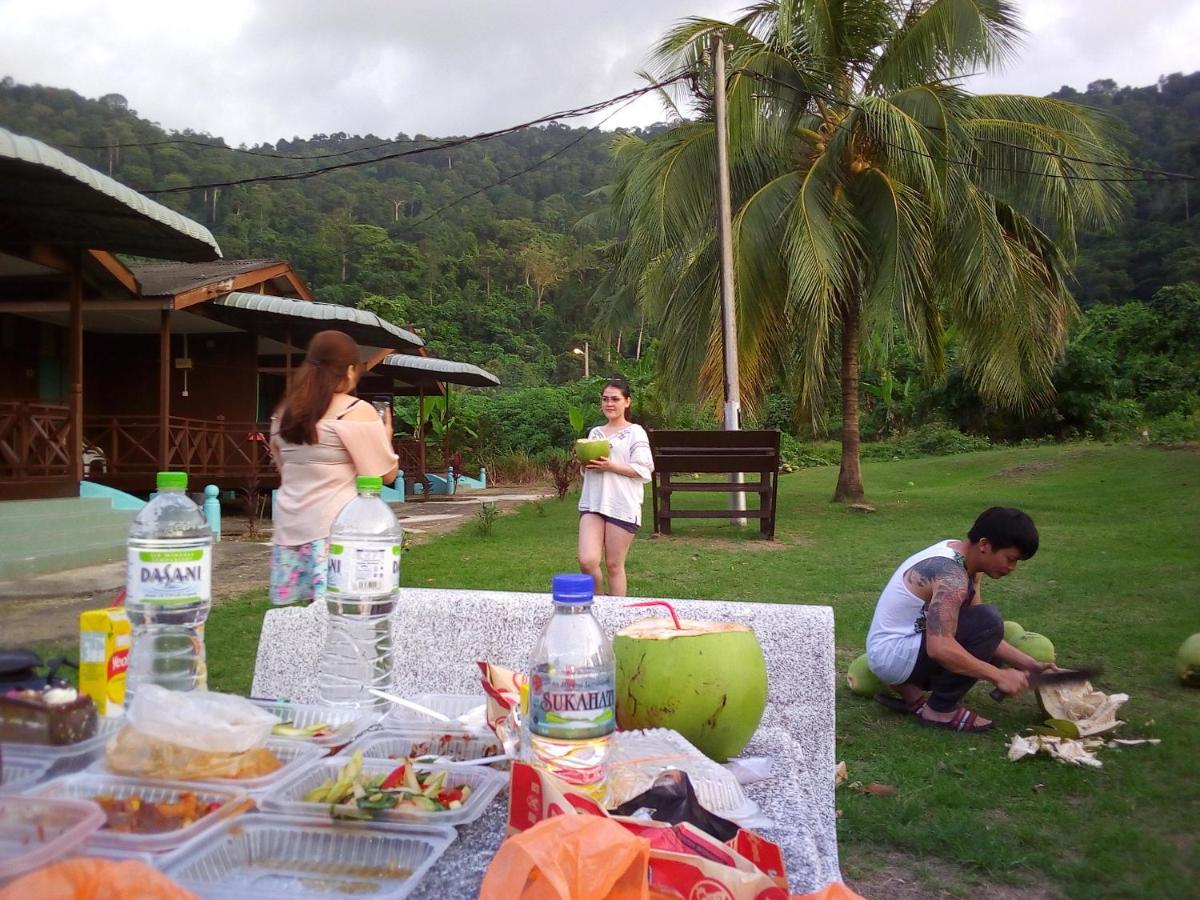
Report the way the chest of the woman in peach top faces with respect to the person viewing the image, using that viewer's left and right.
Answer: facing away from the viewer and to the right of the viewer

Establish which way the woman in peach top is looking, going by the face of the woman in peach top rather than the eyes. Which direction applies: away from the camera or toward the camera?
away from the camera

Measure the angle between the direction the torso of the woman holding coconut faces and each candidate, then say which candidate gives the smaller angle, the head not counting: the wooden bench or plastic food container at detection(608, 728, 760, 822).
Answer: the plastic food container

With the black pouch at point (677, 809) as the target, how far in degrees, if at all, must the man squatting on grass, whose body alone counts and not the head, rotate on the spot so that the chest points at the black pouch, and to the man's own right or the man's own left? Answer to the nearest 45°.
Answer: approximately 90° to the man's own right

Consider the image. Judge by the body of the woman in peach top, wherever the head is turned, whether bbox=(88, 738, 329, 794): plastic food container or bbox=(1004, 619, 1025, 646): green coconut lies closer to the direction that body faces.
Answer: the green coconut

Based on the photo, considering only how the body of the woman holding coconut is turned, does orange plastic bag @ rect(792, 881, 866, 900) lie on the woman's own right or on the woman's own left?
on the woman's own left

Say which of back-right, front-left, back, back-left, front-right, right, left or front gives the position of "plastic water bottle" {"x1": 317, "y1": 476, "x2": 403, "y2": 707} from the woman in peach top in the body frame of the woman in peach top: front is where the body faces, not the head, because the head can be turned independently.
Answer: back-right

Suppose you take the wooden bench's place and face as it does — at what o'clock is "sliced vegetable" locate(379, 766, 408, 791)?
The sliced vegetable is roughly at 6 o'clock from the wooden bench.

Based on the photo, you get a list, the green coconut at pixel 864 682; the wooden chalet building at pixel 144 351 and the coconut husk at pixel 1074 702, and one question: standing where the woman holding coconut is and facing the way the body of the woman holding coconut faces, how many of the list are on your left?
2

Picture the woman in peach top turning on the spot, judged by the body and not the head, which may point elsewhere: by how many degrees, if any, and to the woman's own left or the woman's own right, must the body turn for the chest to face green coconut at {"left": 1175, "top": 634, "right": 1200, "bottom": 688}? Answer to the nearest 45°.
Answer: approximately 45° to the woman's own right

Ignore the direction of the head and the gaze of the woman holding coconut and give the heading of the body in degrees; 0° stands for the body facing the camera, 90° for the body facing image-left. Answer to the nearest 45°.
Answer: approximately 45°

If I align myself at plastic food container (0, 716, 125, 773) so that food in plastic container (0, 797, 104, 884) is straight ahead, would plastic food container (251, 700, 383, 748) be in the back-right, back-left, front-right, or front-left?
back-left

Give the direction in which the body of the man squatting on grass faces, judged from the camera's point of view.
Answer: to the viewer's right

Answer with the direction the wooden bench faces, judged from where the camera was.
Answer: facing away from the viewer

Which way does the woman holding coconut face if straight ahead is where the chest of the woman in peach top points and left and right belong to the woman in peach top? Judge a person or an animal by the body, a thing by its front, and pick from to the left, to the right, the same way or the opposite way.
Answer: the opposite way
